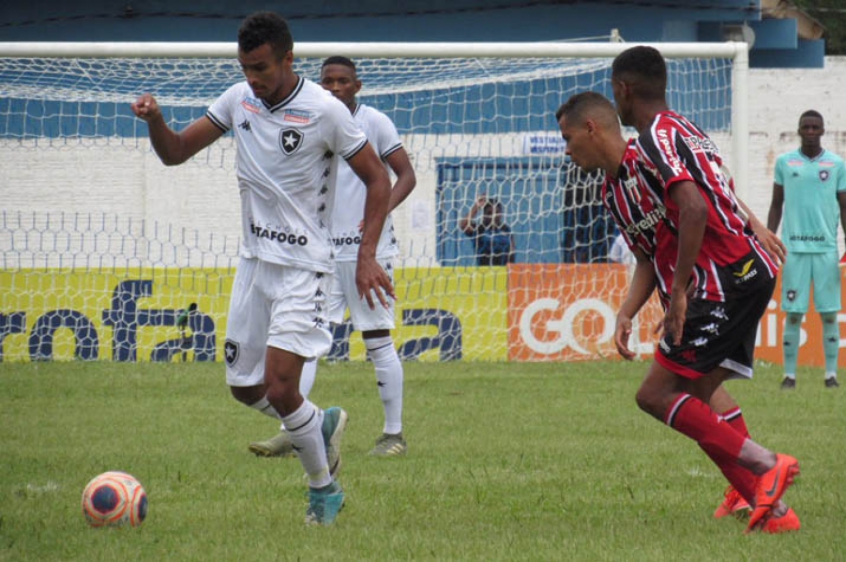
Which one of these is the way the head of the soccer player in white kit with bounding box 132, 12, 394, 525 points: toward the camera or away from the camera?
toward the camera

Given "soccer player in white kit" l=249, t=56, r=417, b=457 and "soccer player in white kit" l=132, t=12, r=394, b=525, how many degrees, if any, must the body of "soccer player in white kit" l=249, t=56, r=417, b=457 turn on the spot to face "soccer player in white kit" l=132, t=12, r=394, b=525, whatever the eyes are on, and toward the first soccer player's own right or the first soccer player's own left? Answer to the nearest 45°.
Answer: approximately 45° to the first soccer player's own left

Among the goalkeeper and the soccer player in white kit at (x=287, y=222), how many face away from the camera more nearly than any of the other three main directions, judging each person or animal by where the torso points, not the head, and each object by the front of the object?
0

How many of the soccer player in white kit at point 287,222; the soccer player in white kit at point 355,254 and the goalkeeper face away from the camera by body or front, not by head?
0

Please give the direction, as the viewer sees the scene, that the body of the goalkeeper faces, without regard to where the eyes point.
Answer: toward the camera

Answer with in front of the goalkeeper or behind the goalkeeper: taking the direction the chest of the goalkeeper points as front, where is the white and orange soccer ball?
in front

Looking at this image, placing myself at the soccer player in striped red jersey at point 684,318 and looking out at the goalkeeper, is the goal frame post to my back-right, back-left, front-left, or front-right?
front-left

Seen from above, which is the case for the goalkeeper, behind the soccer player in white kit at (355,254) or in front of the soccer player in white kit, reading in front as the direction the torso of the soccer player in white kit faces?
behind

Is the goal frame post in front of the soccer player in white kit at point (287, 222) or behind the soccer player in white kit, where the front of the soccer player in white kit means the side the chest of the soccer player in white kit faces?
behind

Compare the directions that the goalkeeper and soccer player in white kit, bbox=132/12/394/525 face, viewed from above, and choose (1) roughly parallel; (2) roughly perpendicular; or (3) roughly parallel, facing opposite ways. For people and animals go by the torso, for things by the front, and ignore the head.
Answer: roughly parallel

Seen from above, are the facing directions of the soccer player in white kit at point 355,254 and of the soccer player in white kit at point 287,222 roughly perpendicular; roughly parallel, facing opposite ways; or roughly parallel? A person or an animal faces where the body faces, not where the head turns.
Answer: roughly parallel

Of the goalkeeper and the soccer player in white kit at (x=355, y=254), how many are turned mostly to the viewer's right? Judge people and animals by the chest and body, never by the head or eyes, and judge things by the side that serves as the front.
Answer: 0

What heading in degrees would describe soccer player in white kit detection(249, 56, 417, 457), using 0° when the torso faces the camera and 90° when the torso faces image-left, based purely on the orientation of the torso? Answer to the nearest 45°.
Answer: approximately 45°
